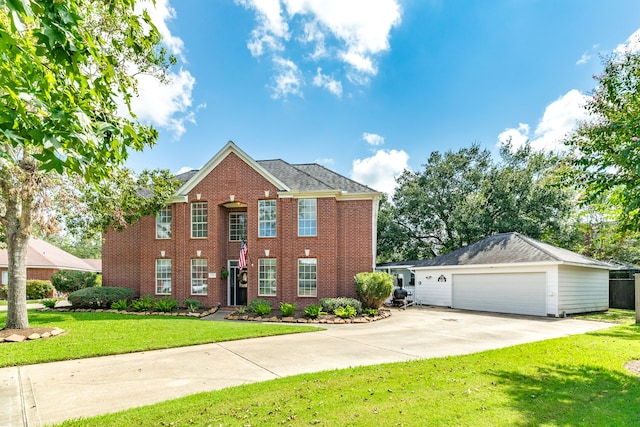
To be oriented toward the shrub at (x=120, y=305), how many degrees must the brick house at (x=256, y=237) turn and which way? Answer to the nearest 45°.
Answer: approximately 90° to its right

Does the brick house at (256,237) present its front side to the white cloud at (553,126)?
no

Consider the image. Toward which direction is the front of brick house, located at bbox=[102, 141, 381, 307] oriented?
toward the camera

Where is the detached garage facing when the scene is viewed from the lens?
facing the viewer and to the left of the viewer

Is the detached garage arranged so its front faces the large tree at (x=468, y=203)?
no

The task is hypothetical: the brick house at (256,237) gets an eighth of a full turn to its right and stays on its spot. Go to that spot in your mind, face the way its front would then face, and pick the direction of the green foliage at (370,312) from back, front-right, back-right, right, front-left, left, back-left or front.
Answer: left

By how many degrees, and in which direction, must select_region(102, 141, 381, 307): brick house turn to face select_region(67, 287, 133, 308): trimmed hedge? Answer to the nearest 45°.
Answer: approximately 90° to its right

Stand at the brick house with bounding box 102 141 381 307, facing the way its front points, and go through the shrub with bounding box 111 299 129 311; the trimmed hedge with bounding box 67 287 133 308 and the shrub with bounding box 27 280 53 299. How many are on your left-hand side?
0

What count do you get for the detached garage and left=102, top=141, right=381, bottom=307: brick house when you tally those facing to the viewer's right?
0
